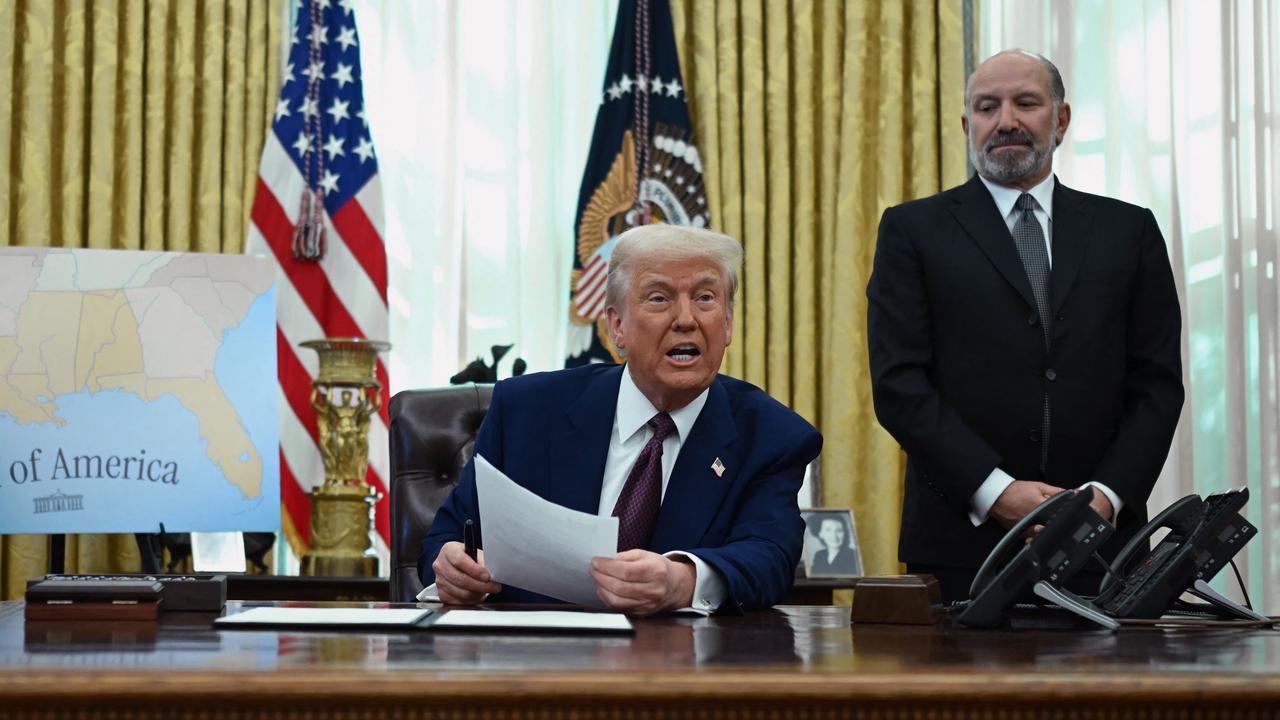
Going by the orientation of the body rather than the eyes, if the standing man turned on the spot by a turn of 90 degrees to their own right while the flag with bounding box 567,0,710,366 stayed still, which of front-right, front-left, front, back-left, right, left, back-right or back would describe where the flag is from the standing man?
front-right

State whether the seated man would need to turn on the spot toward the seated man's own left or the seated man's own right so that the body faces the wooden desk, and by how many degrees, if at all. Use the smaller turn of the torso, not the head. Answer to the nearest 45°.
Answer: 0° — they already face it

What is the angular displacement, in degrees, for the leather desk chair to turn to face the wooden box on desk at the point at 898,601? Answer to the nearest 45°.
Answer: approximately 45° to its left

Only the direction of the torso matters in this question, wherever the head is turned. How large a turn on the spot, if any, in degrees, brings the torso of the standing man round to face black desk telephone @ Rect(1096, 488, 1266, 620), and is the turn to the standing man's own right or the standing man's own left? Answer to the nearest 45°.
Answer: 0° — they already face it

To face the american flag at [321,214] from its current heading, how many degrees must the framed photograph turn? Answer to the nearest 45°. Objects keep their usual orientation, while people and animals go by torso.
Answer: approximately 90° to its right

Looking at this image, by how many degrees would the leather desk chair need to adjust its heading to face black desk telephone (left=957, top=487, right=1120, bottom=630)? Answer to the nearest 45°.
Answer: approximately 45° to its left

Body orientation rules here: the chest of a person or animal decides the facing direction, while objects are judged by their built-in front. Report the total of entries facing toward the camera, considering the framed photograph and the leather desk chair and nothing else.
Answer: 2

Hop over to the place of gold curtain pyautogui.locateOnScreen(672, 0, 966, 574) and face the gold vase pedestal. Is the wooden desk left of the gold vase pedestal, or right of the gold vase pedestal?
left
